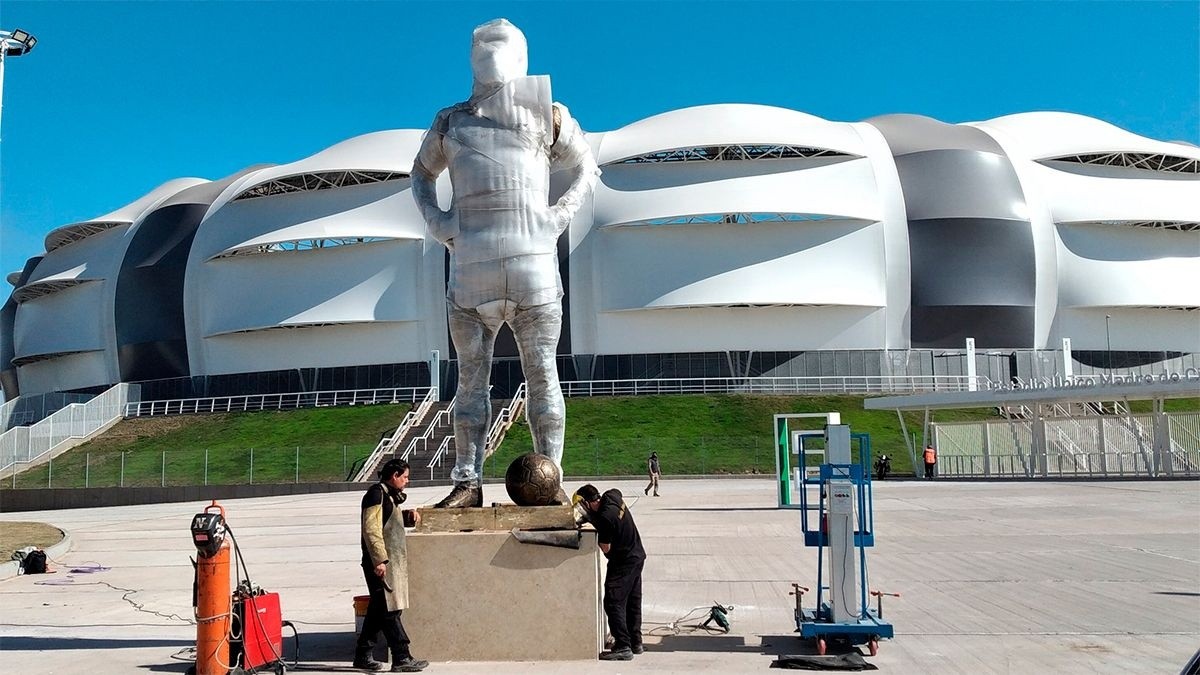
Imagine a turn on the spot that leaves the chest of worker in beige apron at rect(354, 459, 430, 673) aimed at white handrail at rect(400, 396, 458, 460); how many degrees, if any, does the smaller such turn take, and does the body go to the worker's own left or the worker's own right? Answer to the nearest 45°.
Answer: approximately 90° to the worker's own left

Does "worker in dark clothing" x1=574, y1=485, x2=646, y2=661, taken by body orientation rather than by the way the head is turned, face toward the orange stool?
yes

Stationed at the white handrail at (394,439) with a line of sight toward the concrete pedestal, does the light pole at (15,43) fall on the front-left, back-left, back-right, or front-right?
front-right

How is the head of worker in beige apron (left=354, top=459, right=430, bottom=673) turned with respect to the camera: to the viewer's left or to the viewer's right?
to the viewer's right

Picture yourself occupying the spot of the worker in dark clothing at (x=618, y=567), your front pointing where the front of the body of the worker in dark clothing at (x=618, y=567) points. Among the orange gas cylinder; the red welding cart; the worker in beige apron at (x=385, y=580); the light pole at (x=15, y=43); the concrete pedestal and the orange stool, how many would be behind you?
0

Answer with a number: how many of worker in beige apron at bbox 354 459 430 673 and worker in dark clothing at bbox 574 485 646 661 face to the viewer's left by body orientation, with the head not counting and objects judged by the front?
1

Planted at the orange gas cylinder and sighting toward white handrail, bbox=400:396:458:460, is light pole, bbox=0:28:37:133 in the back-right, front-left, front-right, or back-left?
front-left

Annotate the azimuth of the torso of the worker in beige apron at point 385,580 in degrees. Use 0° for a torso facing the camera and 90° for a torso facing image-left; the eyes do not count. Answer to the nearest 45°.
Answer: approximately 270°

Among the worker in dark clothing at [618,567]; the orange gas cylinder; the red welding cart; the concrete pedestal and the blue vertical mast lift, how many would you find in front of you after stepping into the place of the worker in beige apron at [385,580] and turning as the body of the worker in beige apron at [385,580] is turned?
3

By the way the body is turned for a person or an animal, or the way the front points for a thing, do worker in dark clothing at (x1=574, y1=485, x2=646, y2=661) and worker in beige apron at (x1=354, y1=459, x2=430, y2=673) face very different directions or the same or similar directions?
very different directions

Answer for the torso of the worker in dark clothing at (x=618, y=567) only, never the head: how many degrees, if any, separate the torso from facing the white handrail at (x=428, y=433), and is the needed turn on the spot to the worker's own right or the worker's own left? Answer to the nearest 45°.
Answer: approximately 90° to the worker's own right

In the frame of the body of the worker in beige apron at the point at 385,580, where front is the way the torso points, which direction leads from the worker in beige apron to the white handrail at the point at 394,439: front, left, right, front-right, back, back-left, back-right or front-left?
left

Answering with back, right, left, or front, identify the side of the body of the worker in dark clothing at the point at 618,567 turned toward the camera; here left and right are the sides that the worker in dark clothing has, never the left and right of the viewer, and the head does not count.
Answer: left

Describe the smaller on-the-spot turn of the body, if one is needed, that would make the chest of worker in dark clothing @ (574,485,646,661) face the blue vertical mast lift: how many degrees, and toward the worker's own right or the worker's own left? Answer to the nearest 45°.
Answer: approximately 180°
